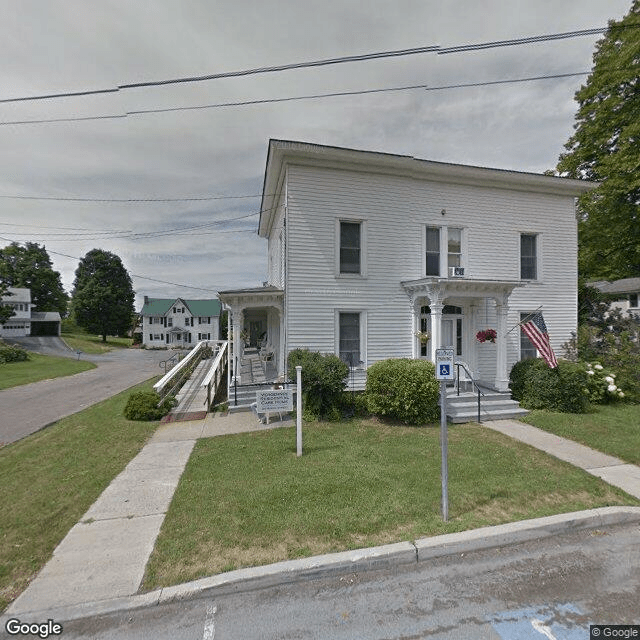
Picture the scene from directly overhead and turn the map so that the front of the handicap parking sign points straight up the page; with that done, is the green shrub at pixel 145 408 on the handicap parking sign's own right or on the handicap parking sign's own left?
on the handicap parking sign's own right

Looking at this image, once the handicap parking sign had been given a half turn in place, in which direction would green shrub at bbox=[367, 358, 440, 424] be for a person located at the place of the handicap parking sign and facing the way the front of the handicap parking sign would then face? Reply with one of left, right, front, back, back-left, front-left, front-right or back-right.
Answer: front

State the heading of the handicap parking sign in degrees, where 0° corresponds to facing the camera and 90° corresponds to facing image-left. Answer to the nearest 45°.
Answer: approximately 0°

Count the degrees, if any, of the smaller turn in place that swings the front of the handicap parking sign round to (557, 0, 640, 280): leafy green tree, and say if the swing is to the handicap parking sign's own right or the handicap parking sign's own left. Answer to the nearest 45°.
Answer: approximately 135° to the handicap parking sign's own left

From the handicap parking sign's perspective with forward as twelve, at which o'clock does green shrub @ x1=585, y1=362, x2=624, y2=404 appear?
The green shrub is roughly at 7 o'clock from the handicap parking sign.

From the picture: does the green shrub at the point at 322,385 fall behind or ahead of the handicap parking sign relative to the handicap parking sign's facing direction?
behind

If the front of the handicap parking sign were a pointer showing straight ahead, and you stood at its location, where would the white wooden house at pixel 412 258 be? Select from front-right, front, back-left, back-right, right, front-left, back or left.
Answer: back

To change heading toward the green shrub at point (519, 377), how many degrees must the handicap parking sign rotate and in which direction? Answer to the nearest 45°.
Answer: approximately 180°

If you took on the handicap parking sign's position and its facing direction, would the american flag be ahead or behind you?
behind
